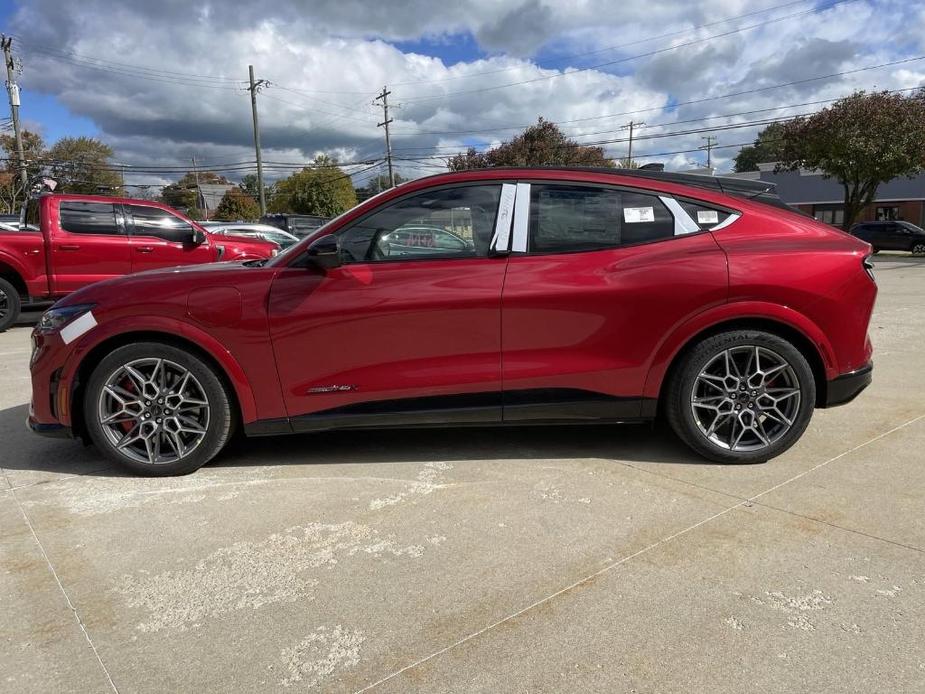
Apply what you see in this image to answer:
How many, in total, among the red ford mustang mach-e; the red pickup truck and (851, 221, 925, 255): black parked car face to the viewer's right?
2

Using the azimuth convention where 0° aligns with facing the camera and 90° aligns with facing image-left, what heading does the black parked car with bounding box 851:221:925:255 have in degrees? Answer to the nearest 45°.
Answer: approximately 270°

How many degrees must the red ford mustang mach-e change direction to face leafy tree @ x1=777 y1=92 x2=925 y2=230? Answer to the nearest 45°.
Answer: approximately 135° to its right

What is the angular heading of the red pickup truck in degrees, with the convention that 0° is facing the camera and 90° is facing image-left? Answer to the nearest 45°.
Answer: approximately 270°

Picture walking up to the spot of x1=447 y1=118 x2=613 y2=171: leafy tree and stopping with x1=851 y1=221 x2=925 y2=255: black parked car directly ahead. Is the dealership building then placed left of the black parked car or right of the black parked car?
left

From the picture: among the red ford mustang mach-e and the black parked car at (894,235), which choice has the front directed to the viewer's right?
the black parked car

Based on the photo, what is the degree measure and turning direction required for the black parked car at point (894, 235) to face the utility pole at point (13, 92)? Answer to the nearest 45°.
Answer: approximately 180°

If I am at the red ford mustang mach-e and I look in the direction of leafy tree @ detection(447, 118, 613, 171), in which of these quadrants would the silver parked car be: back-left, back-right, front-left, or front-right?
front-left

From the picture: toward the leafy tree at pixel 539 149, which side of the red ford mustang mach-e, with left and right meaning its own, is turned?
right

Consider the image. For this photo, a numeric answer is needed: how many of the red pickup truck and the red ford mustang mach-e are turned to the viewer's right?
1

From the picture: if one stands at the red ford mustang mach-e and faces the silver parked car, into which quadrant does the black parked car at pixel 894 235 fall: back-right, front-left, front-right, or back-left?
front-right

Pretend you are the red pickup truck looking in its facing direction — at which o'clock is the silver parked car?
The silver parked car is roughly at 10 o'clock from the red pickup truck.

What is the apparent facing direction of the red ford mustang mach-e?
to the viewer's left

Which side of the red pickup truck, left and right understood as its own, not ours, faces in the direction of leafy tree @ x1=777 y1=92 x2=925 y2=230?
front
